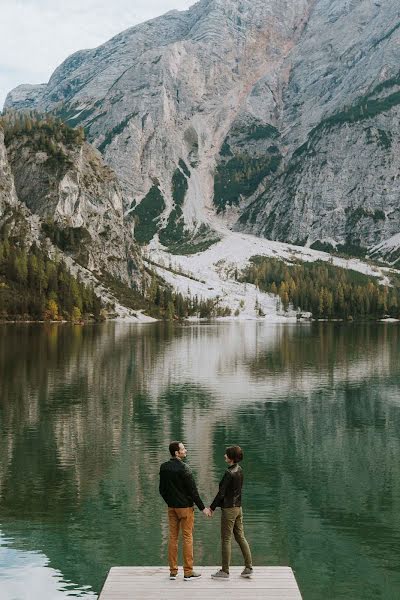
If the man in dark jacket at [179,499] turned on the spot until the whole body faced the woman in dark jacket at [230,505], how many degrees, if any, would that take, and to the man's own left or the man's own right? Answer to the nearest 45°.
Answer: approximately 45° to the man's own right

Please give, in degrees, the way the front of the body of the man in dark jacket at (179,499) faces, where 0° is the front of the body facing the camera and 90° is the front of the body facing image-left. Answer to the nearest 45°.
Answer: approximately 225°

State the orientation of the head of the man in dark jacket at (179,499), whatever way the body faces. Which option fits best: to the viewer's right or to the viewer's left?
to the viewer's right

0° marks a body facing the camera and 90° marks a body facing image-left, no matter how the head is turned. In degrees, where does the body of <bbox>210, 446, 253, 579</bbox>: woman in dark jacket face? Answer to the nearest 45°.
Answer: approximately 90°
